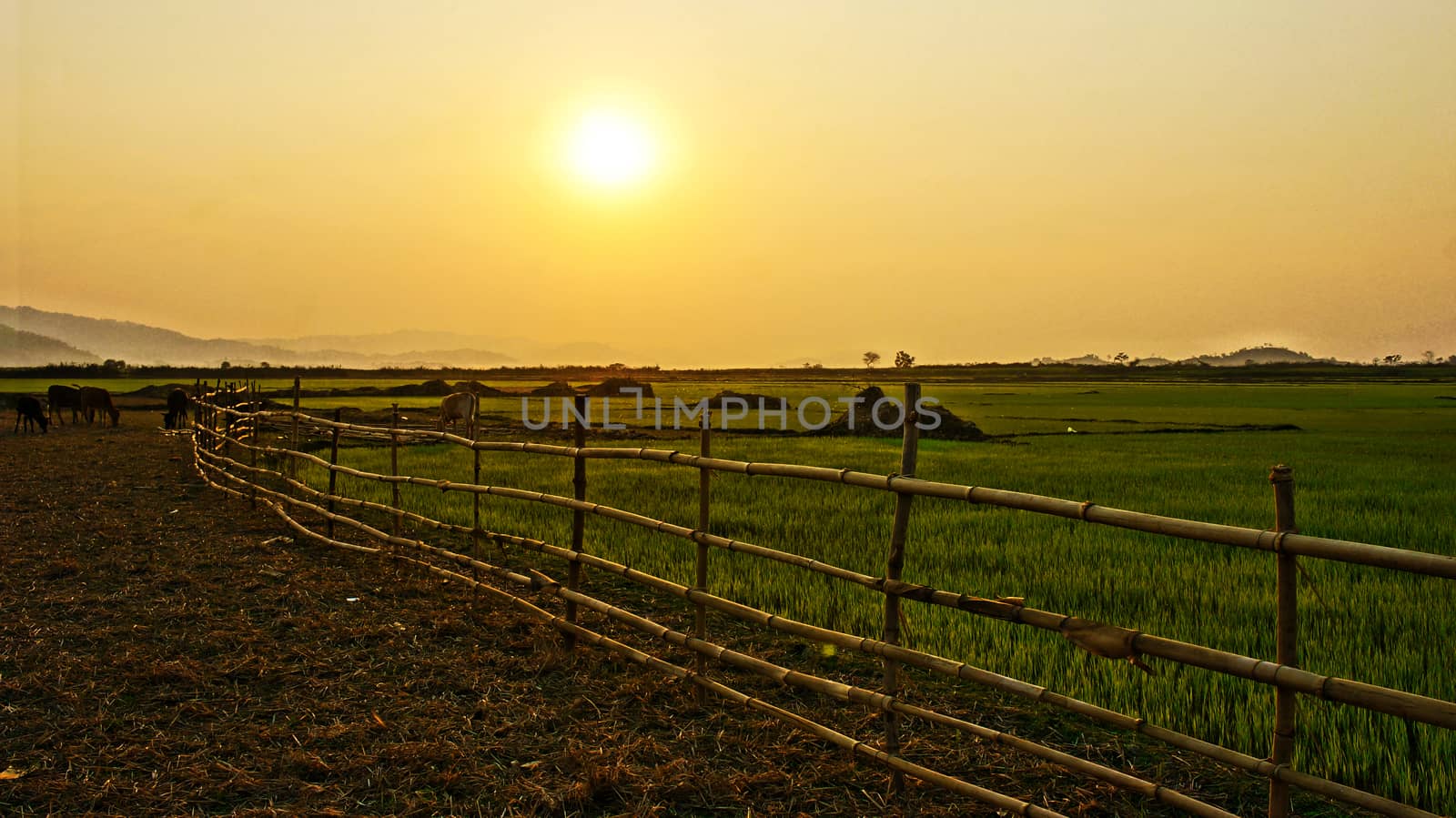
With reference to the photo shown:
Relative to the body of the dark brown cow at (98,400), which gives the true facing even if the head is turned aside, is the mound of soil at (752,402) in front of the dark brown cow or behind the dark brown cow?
in front

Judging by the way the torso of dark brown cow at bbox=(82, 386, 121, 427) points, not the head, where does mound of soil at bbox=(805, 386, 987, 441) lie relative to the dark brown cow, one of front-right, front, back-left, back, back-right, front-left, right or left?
front-right

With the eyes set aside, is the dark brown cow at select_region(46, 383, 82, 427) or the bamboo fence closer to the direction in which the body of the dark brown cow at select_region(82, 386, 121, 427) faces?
the bamboo fence

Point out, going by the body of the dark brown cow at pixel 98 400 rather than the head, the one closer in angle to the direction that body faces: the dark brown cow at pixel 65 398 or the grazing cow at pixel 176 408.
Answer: the grazing cow

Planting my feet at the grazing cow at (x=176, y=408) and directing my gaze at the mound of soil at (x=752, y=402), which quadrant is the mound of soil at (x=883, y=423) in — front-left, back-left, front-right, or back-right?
front-right

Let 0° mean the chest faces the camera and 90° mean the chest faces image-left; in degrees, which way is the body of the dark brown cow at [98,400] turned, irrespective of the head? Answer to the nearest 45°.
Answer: approximately 270°

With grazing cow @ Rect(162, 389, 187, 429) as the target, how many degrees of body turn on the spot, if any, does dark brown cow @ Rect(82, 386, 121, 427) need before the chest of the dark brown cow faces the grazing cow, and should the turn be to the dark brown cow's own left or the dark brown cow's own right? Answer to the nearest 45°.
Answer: approximately 45° to the dark brown cow's own right

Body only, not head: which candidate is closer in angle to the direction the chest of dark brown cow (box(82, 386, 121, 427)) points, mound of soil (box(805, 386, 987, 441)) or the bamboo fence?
the mound of soil
